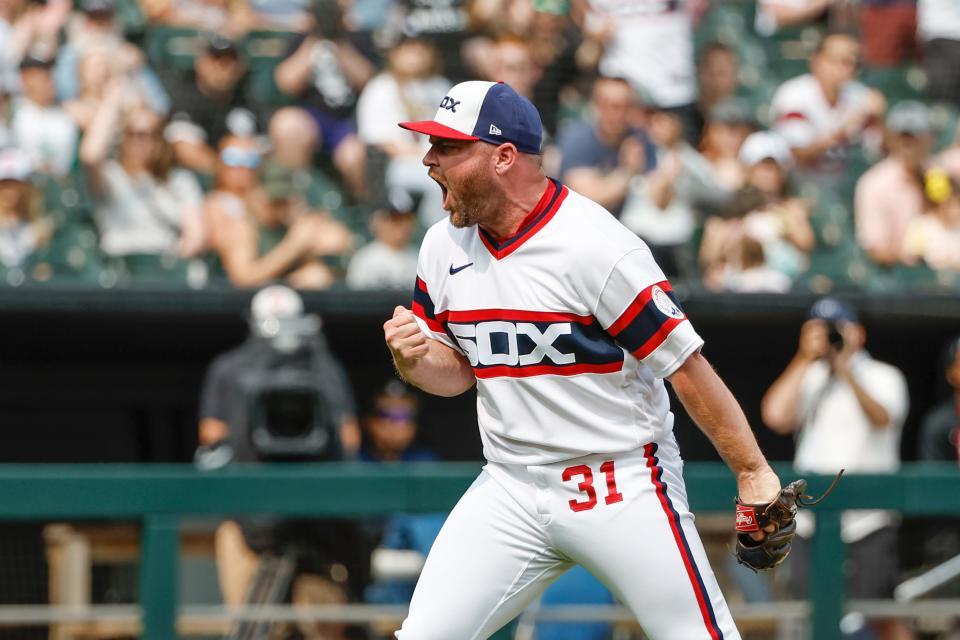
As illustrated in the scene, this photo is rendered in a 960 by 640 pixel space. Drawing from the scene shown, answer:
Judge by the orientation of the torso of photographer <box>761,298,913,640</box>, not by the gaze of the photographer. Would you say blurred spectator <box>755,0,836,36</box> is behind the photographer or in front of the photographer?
behind

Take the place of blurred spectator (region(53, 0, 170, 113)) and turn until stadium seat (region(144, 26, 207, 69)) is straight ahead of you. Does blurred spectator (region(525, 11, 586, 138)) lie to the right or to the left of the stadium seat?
right

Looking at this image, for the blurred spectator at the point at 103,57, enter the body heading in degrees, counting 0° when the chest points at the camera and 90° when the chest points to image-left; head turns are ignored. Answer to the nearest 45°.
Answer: approximately 0°

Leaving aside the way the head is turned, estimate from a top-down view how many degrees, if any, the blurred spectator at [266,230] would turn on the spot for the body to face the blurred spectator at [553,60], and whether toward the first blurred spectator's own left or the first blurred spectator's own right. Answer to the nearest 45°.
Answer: approximately 90° to the first blurred spectator's own left

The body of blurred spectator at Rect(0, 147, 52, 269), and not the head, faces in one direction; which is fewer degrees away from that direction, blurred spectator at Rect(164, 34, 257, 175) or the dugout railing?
the dugout railing

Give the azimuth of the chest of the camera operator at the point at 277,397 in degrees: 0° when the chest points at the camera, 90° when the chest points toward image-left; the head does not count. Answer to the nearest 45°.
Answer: approximately 0°

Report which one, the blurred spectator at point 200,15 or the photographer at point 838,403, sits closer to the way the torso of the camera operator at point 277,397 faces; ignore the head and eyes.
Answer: the photographer
